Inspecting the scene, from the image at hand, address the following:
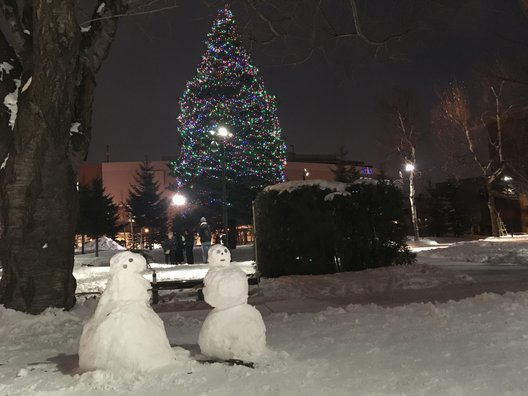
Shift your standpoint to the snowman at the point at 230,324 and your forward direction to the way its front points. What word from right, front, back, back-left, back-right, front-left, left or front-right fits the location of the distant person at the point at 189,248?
back

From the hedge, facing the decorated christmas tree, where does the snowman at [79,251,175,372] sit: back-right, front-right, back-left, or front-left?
back-left

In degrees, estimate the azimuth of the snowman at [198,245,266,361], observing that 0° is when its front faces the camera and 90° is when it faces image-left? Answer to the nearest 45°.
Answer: approximately 0°

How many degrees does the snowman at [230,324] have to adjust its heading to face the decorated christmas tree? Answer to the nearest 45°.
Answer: approximately 180°

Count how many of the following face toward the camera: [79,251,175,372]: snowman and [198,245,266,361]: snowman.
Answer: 2

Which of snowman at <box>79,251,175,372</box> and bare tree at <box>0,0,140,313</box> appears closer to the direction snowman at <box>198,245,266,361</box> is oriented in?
the snowman

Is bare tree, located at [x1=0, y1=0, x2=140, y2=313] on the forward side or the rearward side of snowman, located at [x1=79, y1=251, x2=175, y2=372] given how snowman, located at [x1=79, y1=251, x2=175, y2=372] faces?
on the rearward side

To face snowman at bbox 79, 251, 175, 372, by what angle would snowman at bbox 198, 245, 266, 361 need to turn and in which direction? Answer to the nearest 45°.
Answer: approximately 90° to its right

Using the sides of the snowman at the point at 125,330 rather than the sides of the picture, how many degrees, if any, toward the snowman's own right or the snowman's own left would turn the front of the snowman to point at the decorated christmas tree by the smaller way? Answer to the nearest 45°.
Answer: approximately 180°

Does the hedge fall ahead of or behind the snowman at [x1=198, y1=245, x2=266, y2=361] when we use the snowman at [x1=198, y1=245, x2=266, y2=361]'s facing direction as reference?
behind
